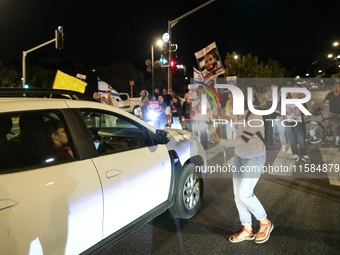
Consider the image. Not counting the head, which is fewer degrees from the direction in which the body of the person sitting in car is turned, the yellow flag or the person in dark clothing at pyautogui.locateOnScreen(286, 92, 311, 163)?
the person in dark clothing

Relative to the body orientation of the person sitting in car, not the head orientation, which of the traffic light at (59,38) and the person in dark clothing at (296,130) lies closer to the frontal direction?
the person in dark clothing

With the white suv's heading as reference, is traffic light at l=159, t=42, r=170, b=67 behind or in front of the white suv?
in front

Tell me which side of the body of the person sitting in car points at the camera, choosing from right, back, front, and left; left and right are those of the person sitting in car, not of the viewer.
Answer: right

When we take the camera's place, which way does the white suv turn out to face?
facing away from the viewer and to the right of the viewer

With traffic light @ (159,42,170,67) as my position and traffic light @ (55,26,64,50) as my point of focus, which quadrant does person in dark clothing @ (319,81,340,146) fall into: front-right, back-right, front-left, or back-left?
back-left

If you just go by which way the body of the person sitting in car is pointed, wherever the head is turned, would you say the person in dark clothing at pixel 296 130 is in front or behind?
in front
